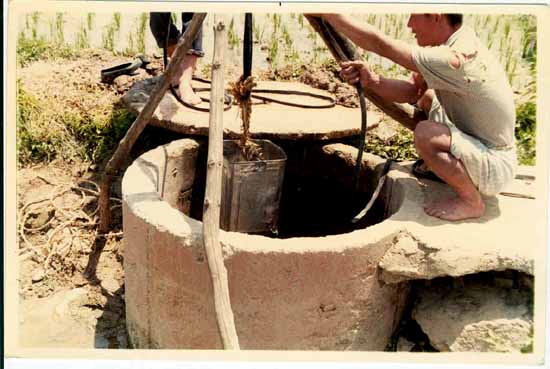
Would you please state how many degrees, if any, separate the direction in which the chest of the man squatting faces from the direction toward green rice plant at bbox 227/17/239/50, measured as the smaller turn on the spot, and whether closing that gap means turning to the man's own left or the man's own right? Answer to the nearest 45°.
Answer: approximately 45° to the man's own right

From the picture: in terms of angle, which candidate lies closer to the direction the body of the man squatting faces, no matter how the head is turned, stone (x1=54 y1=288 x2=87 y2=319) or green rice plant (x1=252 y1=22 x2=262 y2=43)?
the stone

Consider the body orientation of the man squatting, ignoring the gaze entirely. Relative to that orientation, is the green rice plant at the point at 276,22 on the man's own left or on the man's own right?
on the man's own right

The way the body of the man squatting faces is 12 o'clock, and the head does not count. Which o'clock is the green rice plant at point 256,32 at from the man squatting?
The green rice plant is roughly at 2 o'clock from the man squatting.

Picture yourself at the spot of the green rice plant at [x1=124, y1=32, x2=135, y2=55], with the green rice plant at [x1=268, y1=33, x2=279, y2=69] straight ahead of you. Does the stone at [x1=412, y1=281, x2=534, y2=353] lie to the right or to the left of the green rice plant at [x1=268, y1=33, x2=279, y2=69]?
right

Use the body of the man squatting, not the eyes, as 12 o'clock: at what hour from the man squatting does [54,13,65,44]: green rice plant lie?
The green rice plant is roughly at 1 o'clock from the man squatting.

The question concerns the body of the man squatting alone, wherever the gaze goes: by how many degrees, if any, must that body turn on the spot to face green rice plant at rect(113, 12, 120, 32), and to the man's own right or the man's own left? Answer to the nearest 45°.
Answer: approximately 45° to the man's own right

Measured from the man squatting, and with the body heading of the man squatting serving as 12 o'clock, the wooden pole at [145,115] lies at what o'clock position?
The wooden pole is roughly at 12 o'clock from the man squatting.

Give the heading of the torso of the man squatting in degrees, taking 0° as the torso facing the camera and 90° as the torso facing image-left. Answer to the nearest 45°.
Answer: approximately 90°
